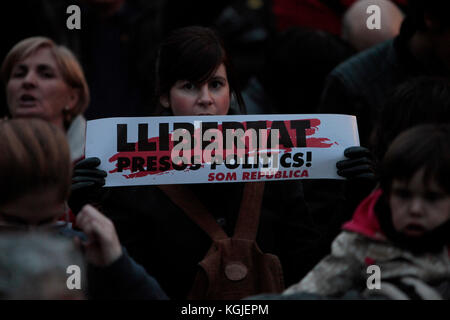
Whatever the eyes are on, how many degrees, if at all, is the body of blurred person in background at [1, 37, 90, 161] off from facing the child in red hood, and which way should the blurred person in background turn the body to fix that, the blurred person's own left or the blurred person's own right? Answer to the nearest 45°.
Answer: approximately 90° to the blurred person's own left

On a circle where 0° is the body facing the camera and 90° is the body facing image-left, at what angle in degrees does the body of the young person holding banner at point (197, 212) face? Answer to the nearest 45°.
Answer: approximately 0°

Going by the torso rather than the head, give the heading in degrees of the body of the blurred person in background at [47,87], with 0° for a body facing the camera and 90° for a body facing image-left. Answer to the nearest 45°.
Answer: approximately 45°

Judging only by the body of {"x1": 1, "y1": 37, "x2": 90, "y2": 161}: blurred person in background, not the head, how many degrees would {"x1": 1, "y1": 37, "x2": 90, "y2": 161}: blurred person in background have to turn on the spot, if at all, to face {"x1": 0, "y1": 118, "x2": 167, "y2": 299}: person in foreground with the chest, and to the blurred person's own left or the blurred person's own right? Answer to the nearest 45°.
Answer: approximately 45° to the blurred person's own left

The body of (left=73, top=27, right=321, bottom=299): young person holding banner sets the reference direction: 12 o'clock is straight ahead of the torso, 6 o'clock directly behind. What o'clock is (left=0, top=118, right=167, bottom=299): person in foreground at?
The person in foreground is roughly at 1 o'clock from the young person holding banner.

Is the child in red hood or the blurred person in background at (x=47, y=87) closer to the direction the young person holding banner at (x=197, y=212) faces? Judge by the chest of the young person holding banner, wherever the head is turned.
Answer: the child in red hood

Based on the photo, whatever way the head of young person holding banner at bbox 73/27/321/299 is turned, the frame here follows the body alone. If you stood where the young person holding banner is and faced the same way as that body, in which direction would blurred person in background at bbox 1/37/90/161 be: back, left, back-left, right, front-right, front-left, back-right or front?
back-right
